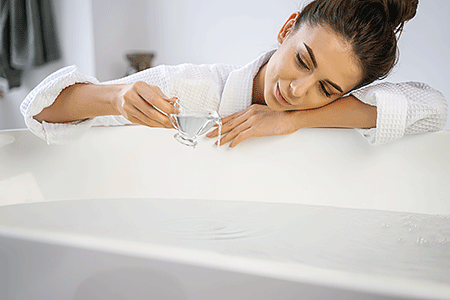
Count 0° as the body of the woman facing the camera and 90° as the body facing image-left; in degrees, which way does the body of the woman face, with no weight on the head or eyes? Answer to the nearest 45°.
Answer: approximately 0°

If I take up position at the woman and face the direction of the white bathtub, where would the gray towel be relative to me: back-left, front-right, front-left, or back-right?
back-right

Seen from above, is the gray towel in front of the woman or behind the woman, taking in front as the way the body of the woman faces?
behind
